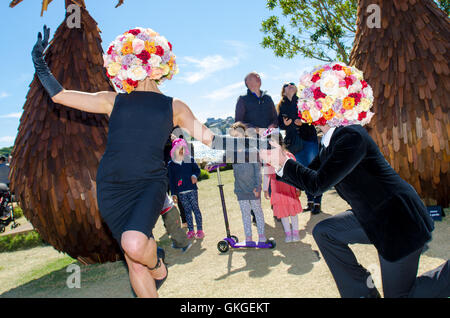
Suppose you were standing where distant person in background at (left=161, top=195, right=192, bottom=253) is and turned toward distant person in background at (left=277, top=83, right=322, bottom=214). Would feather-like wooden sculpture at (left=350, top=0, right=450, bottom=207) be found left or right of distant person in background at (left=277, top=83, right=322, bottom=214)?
right

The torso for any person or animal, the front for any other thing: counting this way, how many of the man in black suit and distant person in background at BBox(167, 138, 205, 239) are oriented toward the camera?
1

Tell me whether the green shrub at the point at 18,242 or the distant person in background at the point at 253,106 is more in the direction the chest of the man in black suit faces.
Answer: the green shrub

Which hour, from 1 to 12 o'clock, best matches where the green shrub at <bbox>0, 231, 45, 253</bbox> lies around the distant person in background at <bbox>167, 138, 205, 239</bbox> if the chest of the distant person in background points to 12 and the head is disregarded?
The green shrub is roughly at 4 o'clock from the distant person in background.

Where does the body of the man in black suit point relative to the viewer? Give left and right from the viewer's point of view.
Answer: facing to the left of the viewer
